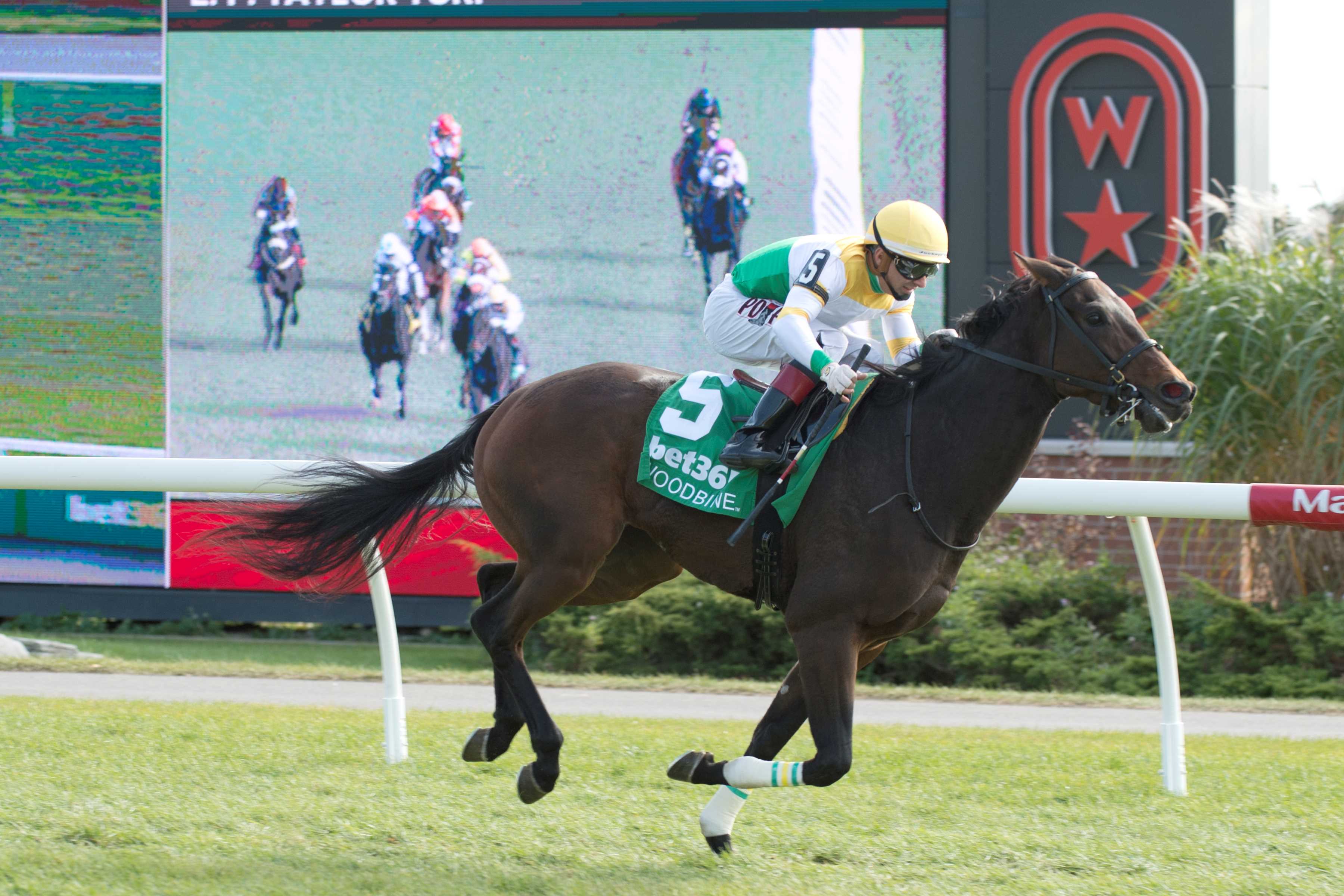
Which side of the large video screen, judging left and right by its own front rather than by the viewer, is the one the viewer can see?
front

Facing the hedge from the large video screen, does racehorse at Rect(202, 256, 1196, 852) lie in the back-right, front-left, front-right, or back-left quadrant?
front-right

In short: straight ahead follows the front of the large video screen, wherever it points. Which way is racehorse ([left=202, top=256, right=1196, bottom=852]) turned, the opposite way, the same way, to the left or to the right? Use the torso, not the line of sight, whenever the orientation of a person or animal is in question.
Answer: to the left

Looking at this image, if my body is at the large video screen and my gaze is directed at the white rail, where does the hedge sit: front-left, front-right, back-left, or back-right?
front-left

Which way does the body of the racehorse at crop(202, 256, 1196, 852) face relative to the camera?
to the viewer's right

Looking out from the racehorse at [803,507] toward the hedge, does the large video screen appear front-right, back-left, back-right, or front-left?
front-left

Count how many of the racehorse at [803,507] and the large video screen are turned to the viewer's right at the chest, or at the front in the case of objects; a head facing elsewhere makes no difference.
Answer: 1

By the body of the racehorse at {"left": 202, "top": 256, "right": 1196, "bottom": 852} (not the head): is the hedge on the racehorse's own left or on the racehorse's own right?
on the racehorse's own left

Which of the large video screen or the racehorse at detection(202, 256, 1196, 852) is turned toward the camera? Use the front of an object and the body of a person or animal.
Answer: the large video screen

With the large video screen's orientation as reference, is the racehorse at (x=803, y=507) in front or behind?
in front
